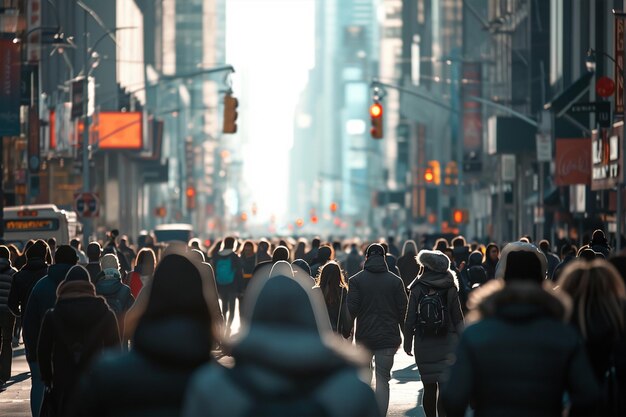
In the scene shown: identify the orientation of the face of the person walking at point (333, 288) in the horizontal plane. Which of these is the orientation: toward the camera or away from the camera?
away from the camera

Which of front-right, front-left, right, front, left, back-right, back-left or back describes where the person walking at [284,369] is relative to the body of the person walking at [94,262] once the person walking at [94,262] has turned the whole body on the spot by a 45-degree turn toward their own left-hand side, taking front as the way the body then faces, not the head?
back-left

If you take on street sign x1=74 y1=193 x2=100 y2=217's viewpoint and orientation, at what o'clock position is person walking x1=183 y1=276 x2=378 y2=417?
The person walking is roughly at 12 o'clock from the street sign.

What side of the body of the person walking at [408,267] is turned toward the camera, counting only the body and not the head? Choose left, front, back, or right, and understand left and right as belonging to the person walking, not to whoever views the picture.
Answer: back

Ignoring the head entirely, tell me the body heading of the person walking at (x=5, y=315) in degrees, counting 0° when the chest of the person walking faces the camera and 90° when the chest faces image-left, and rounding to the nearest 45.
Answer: approximately 180°

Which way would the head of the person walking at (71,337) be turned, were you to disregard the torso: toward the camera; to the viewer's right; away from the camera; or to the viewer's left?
away from the camera

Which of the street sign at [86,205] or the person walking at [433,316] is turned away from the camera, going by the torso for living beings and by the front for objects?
the person walking

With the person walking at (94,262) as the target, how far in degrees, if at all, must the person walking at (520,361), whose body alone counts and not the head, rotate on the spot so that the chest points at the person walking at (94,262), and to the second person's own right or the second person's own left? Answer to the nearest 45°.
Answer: approximately 45° to the second person's own left

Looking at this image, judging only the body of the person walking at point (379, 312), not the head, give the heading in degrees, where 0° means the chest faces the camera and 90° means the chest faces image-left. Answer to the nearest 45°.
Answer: approximately 180°

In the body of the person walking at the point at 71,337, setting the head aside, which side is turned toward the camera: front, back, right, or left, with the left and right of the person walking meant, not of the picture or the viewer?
back

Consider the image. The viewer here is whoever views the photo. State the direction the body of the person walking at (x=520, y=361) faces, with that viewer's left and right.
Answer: facing away from the viewer

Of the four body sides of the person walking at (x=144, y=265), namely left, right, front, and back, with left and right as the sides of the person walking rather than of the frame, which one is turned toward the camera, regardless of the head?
back

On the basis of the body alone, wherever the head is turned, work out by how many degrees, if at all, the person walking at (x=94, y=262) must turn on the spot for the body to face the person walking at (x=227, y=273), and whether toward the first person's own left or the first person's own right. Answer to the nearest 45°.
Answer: approximately 45° to the first person's own right
